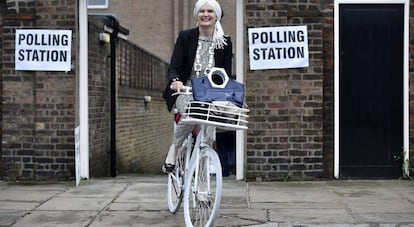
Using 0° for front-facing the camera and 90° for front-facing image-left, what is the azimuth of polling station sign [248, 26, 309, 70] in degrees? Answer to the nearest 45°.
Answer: approximately 0°

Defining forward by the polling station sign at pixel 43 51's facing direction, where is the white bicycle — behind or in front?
in front

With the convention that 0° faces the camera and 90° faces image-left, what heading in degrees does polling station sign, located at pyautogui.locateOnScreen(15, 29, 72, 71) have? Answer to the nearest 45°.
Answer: approximately 0°

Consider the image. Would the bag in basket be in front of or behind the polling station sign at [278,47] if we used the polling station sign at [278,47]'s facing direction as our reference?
in front

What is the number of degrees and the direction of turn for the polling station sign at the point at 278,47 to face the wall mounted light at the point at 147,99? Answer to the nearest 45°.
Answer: approximately 135° to its right

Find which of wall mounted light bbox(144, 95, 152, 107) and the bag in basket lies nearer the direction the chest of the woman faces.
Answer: the bag in basket

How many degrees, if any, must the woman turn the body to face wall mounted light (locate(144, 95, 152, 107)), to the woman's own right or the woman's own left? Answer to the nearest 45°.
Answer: approximately 180°

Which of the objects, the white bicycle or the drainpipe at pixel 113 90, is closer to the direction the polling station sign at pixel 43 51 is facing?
the white bicycle

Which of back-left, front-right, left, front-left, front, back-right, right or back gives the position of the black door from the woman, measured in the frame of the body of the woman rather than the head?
back-left

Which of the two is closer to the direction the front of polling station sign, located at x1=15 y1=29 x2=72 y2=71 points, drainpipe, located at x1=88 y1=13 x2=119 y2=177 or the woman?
the woman

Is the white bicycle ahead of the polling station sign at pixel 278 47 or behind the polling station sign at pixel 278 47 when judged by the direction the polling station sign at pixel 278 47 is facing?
ahead
